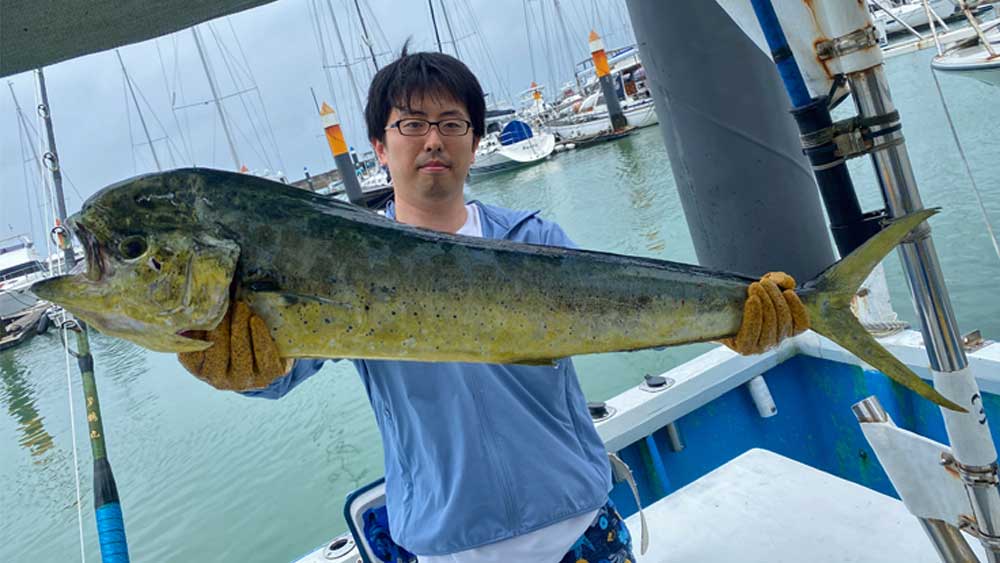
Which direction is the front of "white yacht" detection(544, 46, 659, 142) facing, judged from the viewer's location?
facing to the left of the viewer

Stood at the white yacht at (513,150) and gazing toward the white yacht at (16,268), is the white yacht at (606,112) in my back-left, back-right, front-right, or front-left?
back-right

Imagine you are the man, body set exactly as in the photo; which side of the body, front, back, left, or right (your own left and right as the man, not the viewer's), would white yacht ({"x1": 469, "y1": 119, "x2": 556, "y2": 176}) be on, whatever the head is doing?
back

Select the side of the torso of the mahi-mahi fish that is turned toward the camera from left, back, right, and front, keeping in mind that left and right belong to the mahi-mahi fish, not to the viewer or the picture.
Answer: left

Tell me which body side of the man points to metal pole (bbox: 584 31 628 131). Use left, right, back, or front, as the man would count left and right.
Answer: back

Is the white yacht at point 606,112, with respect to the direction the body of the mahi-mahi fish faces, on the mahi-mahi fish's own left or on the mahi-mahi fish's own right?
on the mahi-mahi fish's own right

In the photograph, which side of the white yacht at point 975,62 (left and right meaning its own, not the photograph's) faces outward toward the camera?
left
